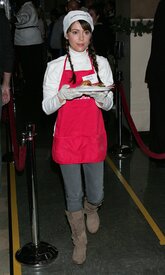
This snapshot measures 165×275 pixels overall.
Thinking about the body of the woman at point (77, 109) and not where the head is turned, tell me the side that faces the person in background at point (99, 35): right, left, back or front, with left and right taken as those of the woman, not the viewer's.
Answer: back

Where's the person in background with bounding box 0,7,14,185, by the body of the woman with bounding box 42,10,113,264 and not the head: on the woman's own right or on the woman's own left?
on the woman's own right

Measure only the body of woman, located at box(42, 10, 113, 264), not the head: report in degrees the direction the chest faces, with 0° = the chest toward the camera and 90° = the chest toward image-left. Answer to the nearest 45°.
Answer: approximately 0°

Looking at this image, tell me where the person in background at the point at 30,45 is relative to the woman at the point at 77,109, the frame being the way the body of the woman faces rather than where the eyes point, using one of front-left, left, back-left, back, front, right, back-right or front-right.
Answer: back

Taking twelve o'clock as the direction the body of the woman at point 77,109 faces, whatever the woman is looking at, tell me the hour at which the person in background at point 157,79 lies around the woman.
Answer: The person in background is roughly at 7 o'clock from the woman.
